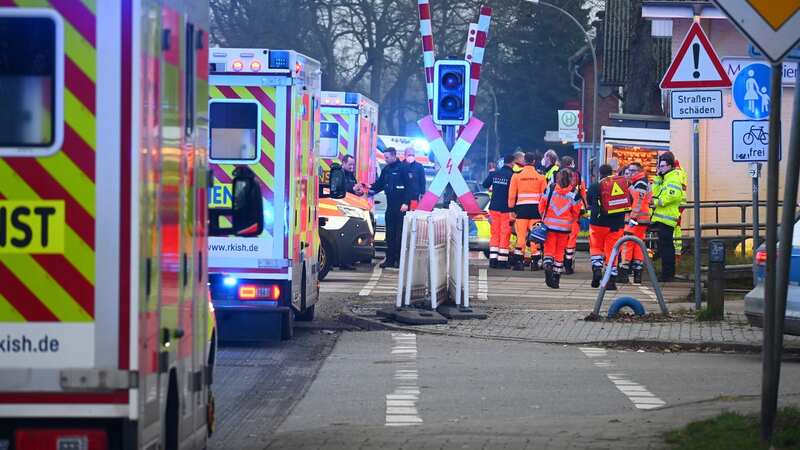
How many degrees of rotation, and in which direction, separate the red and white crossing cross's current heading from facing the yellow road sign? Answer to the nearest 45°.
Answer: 0° — it already faces it

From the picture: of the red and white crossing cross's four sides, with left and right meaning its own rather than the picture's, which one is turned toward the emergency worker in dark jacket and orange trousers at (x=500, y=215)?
back

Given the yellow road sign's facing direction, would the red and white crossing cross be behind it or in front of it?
behind

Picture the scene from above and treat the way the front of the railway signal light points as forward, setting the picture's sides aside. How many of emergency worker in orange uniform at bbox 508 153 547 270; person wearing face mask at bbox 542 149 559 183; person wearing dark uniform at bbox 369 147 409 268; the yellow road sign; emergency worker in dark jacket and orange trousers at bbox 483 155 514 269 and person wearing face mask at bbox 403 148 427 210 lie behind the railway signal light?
5

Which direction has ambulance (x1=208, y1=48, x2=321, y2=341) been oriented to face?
away from the camera

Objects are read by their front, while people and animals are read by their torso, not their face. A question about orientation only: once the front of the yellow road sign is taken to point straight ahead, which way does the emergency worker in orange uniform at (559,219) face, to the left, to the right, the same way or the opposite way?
the opposite way

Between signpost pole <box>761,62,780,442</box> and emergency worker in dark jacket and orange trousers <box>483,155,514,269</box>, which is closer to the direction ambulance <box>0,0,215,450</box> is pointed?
the emergency worker in dark jacket and orange trousers

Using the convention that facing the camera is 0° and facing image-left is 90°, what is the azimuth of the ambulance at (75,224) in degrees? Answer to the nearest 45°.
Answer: approximately 180°

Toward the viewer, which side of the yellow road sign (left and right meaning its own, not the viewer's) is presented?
front
